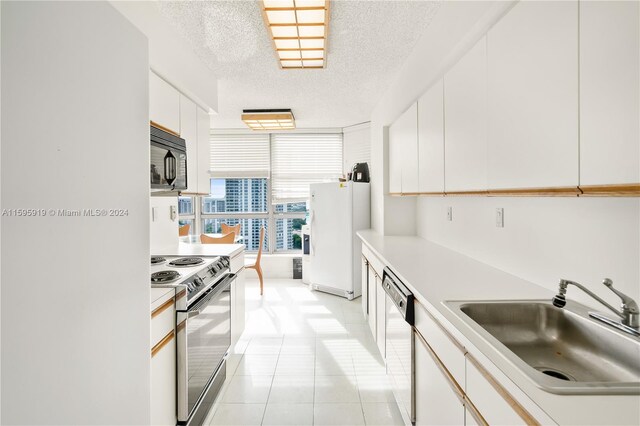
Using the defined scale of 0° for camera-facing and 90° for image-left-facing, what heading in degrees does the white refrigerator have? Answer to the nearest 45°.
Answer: approximately 45°

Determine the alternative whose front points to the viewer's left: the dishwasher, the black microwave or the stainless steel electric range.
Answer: the dishwasher

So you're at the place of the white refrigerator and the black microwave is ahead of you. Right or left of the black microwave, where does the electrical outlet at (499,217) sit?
left

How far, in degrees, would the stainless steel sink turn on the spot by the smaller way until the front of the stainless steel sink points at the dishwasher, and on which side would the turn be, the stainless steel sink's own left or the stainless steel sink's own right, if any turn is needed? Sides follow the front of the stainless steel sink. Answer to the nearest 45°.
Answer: approximately 90° to the stainless steel sink's own right

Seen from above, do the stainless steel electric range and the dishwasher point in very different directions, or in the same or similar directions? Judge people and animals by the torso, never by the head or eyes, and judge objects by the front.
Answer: very different directions

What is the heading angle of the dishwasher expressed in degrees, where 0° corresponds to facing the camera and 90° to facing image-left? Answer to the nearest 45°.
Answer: approximately 90°

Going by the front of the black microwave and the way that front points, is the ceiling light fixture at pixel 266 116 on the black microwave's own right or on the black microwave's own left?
on the black microwave's own left

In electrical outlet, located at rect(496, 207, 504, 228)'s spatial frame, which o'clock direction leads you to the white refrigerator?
The white refrigerator is roughly at 3 o'clock from the electrical outlet.

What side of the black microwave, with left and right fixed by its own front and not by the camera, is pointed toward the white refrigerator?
left

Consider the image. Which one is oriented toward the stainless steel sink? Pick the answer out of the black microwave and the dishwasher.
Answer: the black microwave

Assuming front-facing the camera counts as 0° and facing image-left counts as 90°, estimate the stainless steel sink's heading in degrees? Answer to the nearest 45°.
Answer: approximately 45°

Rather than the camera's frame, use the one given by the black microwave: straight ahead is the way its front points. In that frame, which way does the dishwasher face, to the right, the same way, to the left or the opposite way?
the opposite way

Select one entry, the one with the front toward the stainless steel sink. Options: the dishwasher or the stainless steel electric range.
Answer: the stainless steel electric range

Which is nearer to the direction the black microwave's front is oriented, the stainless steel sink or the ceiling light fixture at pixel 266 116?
the stainless steel sink
